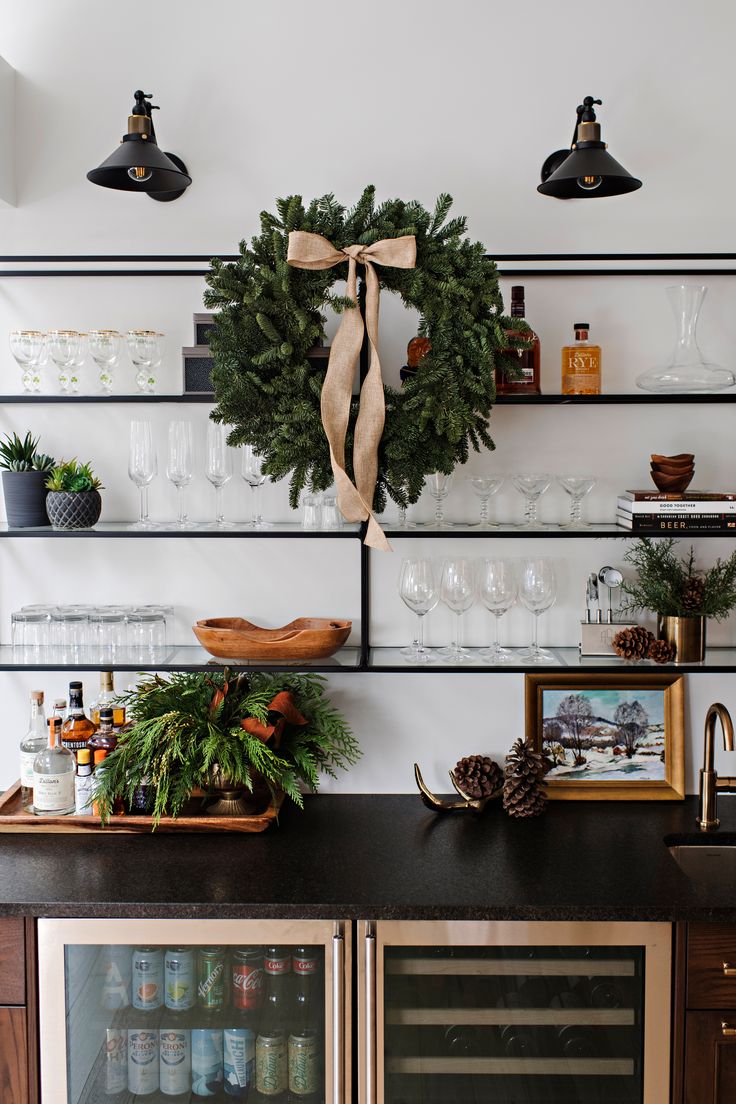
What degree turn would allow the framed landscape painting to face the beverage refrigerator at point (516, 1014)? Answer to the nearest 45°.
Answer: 0° — it already faces it

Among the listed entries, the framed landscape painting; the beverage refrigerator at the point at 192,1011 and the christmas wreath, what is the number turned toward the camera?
3

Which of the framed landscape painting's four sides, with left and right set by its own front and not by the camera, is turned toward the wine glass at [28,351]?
right

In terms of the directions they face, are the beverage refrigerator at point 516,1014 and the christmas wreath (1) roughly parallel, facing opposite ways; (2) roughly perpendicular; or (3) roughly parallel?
roughly parallel

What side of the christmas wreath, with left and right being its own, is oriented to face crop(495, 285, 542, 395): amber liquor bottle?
left

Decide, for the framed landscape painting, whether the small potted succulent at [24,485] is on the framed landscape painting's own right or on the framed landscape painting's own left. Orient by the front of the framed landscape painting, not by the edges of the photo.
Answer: on the framed landscape painting's own right

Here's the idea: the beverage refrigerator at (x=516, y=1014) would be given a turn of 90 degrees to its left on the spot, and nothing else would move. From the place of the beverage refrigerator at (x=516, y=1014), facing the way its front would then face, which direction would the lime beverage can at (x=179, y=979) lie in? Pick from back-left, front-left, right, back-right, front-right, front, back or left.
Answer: back

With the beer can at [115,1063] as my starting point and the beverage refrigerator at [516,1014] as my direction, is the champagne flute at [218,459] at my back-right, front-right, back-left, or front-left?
front-left

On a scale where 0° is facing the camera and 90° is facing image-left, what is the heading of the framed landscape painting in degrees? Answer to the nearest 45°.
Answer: approximately 0°

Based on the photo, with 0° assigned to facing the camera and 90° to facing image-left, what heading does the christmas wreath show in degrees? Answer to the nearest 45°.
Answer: approximately 0°

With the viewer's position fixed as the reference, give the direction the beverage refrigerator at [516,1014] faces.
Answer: facing the viewer
